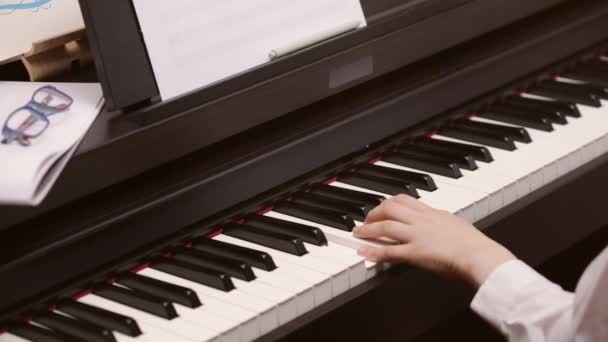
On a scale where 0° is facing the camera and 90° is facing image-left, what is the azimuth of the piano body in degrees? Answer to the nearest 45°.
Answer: approximately 315°
